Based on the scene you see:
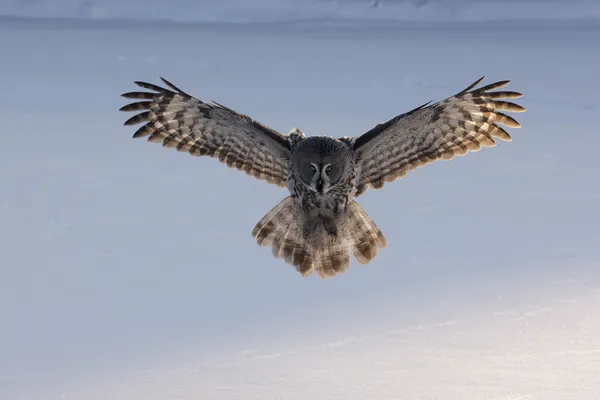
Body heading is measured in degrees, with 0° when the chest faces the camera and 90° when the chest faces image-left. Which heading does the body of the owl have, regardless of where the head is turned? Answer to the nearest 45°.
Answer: approximately 0°
